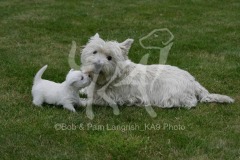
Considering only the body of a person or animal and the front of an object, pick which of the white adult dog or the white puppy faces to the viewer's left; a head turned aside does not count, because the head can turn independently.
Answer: the white adult dog

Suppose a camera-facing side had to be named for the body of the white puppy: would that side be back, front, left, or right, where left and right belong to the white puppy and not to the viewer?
right

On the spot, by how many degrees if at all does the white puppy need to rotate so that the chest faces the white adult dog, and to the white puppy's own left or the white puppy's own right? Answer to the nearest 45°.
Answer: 0° — it already faces it

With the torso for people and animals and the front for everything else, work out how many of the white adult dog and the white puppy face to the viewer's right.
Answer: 1

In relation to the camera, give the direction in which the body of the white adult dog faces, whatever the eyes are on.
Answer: to the viewer's left

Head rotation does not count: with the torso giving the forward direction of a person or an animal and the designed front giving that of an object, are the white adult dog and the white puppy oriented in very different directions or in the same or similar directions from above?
very different directions

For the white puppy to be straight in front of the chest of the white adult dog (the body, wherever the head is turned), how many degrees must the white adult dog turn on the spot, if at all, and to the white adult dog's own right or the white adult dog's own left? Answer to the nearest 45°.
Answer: approximately 45° to the white adult dog's own left
